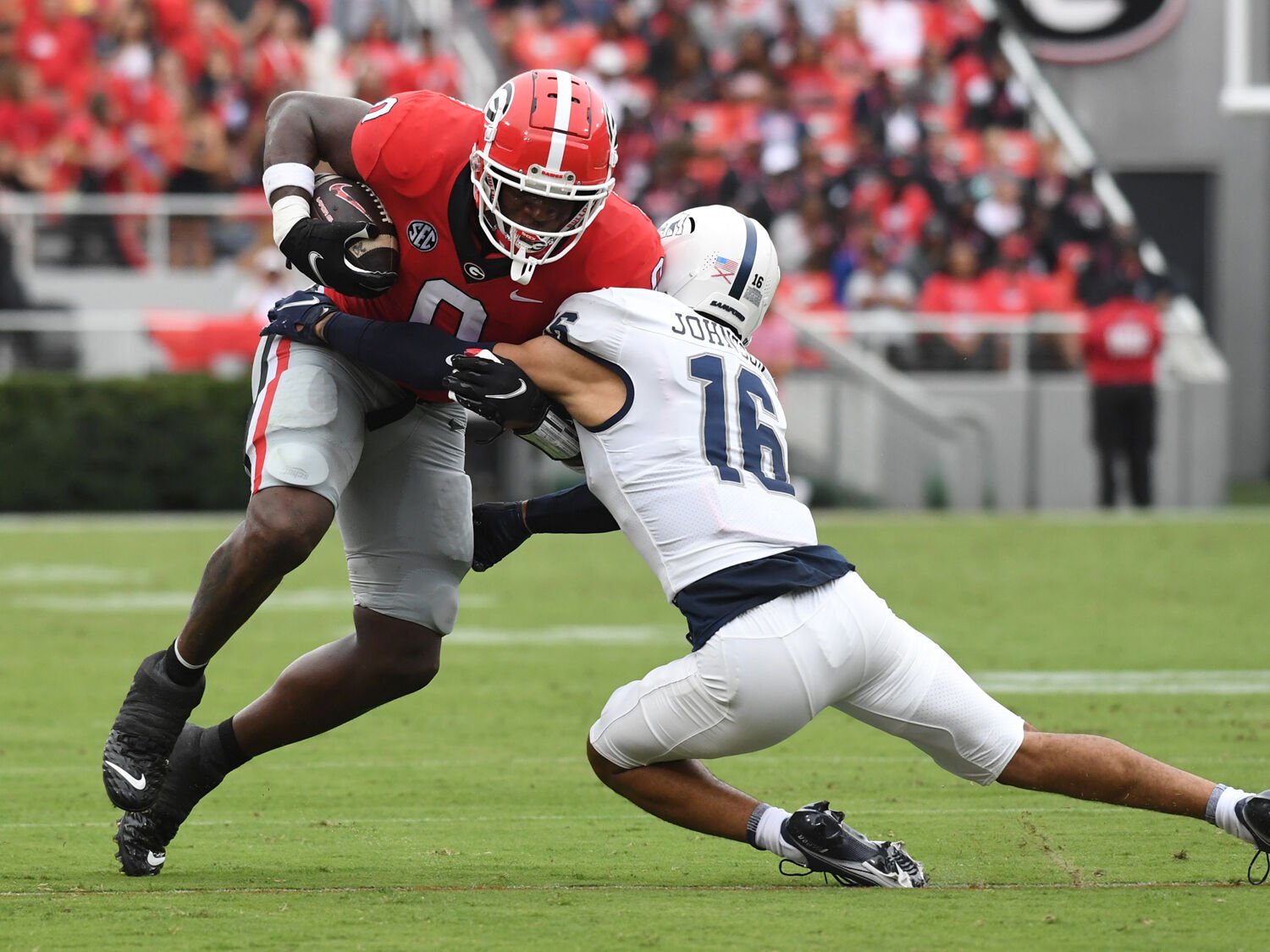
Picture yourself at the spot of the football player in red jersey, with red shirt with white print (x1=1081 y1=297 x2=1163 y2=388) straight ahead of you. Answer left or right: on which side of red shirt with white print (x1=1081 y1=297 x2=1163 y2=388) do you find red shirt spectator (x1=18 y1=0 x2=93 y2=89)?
left

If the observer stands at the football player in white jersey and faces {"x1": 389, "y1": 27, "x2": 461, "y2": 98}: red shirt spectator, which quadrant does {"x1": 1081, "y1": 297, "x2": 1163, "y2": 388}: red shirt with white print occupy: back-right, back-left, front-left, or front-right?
front-right

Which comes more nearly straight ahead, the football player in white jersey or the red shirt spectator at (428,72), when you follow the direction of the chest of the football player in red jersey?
the football player in white jersey

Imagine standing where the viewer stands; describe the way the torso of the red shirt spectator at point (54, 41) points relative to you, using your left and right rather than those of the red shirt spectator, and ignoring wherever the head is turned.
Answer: facing the viewer

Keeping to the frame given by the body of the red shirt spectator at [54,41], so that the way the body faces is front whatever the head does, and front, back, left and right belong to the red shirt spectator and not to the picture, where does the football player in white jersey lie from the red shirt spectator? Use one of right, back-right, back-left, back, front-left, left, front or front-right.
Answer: front

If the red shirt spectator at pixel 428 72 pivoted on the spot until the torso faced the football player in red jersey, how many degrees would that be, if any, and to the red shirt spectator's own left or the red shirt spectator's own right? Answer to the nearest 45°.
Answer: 0° — they already face them

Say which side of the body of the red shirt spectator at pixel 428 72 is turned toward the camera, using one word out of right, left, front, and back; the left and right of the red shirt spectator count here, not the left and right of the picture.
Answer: front

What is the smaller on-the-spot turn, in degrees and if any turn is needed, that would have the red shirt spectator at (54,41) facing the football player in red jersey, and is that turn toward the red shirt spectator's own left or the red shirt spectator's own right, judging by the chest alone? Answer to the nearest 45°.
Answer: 0° — they already face them

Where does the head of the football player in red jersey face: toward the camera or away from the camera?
toward the camera

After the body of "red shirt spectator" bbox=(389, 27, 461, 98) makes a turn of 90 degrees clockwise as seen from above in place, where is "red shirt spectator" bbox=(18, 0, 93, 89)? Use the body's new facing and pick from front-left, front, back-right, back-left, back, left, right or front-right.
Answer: front
